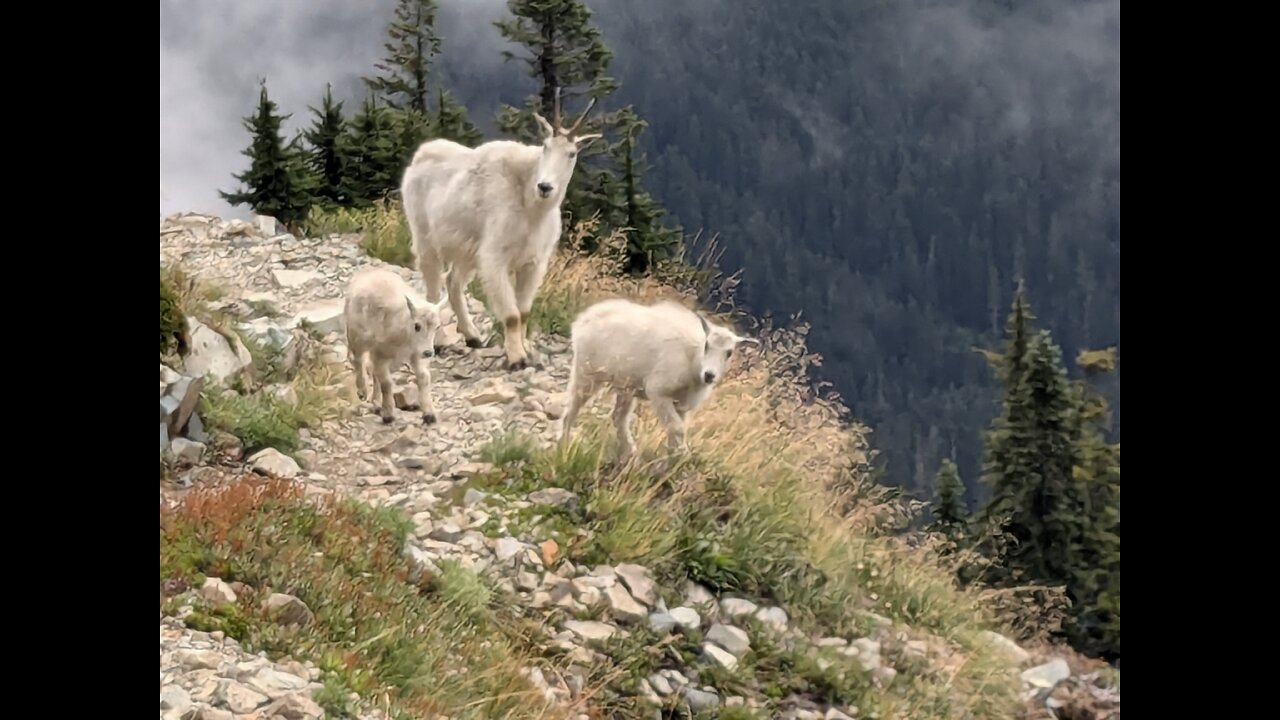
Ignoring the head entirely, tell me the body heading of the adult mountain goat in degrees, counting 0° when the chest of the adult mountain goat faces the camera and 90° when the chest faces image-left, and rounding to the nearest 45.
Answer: approximately 315°

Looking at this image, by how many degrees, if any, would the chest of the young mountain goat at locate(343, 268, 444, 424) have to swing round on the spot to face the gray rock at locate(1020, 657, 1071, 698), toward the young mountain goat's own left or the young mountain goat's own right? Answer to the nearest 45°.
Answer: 0° — it already faces it

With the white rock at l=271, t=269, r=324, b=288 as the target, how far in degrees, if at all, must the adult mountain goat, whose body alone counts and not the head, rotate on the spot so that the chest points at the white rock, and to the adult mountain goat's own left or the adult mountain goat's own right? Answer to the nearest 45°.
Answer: approximately 135° to the adult mountain goat's own right

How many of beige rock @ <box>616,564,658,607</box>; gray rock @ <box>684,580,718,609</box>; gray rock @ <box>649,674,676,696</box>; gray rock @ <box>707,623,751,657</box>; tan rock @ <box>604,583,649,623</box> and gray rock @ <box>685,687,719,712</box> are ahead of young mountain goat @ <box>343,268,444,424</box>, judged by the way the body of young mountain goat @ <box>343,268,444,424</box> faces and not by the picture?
6

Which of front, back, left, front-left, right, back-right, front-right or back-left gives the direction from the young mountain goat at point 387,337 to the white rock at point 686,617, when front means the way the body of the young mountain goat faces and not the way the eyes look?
front

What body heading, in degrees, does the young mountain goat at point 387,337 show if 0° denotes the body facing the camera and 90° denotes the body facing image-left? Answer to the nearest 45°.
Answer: approximately 315°

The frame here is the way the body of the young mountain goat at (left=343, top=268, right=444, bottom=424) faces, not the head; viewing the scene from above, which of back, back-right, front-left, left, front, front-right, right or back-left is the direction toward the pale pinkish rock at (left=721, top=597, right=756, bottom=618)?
front

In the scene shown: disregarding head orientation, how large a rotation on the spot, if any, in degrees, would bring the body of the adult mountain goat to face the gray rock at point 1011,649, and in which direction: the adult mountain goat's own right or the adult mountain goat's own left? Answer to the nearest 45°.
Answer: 0° — it already faces it

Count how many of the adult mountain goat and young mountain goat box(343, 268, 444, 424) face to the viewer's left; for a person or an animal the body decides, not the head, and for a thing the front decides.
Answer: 0

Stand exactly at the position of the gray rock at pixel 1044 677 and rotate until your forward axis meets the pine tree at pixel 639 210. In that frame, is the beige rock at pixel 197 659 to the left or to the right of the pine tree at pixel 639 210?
left

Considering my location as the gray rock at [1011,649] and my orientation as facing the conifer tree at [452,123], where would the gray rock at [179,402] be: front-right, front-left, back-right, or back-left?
front-left

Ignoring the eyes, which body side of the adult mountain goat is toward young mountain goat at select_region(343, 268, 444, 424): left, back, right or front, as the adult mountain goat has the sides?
right
